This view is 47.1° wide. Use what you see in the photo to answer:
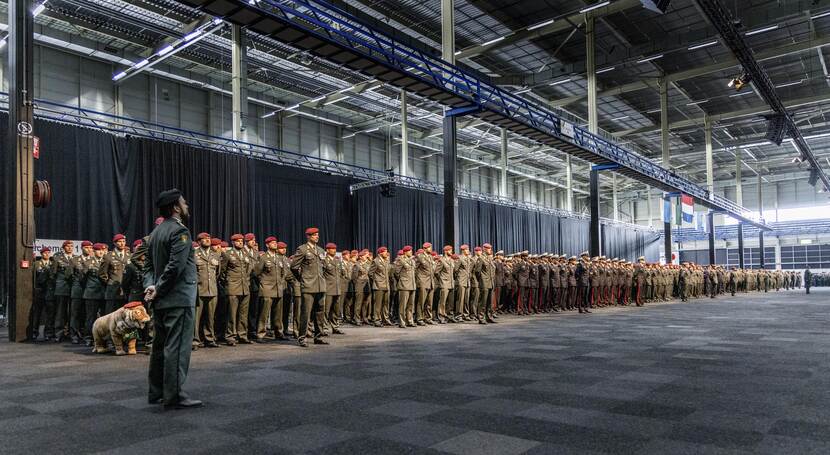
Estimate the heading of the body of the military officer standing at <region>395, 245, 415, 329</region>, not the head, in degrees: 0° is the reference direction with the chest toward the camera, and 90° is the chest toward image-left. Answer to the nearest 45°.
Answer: approximately 315°

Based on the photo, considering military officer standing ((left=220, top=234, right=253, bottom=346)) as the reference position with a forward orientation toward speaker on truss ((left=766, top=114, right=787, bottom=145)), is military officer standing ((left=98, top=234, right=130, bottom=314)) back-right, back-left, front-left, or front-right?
back-left

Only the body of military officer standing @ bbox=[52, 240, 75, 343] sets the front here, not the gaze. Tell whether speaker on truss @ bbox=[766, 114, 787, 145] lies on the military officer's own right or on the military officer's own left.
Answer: on the military officer's own left

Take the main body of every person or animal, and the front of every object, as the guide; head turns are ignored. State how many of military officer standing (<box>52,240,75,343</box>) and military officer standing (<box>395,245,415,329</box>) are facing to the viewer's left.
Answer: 0

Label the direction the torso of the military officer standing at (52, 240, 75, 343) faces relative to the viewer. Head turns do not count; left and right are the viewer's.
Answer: facing the viewer and to the right of the viewer

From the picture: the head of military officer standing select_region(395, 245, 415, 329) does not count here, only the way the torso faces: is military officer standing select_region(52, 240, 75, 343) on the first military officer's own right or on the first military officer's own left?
on the first military officer's own right

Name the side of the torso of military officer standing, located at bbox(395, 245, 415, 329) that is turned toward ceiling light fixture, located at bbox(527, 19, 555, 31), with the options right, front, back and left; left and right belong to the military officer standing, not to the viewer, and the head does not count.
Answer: left

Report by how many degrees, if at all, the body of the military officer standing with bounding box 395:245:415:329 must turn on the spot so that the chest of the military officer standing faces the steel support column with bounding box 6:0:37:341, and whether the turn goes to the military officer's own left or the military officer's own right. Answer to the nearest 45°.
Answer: approximately 90° to the military officer's own right
